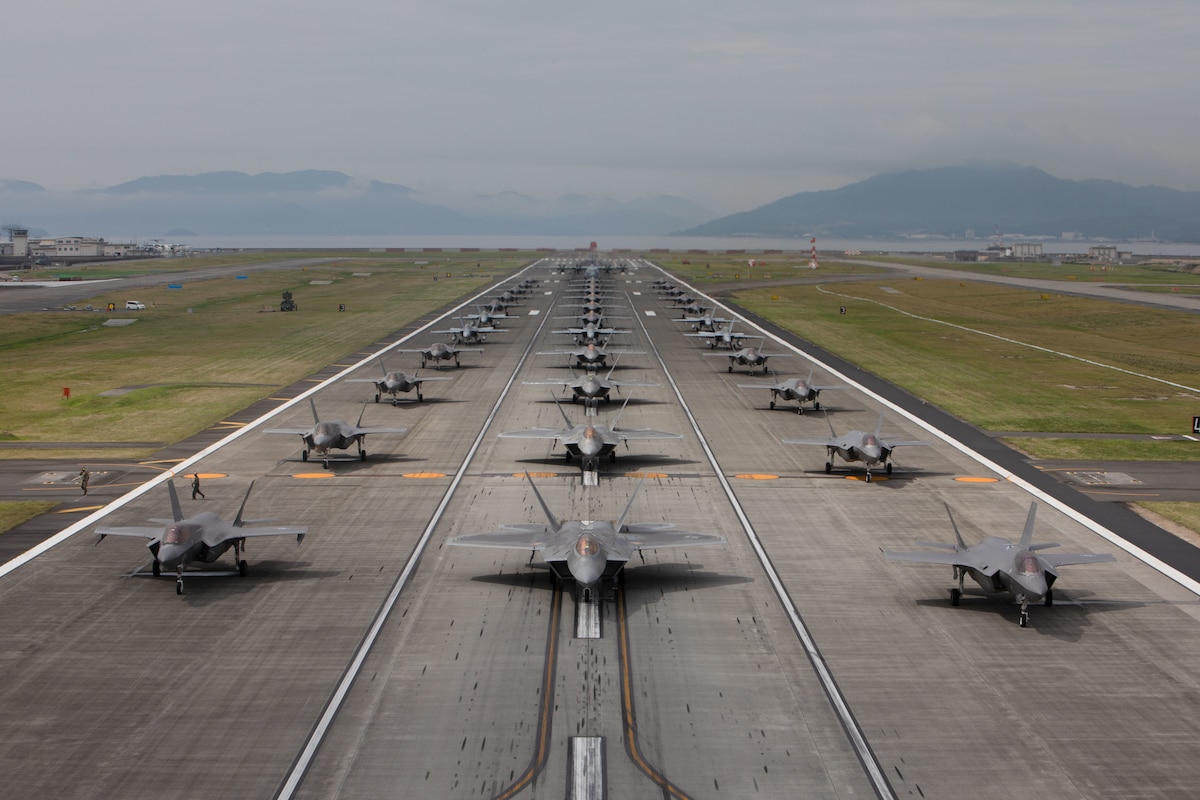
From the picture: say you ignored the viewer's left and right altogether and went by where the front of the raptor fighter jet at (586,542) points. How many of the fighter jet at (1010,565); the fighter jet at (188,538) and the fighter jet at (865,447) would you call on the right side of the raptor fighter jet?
1

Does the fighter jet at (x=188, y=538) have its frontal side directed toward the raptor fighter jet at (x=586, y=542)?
no

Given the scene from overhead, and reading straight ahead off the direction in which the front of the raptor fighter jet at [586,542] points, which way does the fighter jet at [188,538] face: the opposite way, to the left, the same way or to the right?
the same way

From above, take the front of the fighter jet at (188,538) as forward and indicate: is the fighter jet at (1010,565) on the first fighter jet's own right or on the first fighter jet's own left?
on the first fighter jet's own left

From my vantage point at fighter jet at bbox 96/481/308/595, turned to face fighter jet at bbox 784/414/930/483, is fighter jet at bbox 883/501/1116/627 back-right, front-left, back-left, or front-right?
front-right

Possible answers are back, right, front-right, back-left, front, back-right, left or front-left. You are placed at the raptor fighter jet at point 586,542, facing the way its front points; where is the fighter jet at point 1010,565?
left

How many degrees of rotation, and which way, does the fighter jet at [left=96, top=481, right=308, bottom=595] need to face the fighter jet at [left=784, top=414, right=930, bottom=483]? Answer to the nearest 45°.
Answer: approximately 90° to its left

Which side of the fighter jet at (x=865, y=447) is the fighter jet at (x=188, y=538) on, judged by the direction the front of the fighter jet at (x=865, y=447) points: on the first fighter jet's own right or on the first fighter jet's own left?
on the first fighter jet's own right

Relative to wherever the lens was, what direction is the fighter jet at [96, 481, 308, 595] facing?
facing the viewer

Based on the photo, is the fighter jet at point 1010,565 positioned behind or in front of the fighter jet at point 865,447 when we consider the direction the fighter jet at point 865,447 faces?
in front

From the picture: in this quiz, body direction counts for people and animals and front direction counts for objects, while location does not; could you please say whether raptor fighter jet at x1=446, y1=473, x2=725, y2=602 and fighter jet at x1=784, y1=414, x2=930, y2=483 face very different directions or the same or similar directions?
same or similar directions

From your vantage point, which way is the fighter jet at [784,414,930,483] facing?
toward the camera

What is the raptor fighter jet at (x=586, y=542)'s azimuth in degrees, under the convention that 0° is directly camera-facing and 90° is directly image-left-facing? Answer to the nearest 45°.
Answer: approximately 0°

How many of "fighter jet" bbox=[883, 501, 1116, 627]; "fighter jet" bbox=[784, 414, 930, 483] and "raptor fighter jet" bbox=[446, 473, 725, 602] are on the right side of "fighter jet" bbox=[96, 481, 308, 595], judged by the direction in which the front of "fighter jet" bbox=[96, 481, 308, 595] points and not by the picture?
0

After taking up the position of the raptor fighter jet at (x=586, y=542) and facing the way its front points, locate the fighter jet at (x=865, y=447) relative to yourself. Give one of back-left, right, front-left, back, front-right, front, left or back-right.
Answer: back-left
